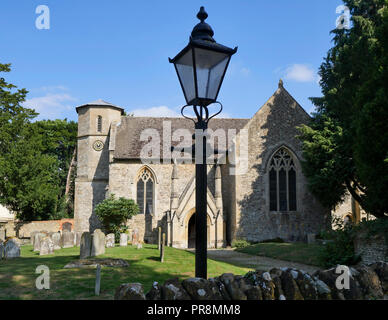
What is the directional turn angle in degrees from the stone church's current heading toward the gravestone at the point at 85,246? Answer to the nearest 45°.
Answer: approximately 45° to its right

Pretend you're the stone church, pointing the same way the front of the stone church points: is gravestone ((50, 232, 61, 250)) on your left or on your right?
on your right

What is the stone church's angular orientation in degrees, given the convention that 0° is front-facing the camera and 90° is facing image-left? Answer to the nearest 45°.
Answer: approximately 0°

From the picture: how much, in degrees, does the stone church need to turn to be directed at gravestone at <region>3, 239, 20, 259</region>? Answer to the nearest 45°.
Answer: approximately 45° to its right

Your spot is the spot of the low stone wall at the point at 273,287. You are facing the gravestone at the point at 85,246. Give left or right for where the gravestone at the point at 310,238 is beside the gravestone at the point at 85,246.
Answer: right

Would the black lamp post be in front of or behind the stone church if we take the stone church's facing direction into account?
in front

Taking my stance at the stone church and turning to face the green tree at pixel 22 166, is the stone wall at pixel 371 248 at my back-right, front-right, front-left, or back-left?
back-left

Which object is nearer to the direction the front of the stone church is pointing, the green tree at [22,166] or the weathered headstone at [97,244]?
the weathered headstone

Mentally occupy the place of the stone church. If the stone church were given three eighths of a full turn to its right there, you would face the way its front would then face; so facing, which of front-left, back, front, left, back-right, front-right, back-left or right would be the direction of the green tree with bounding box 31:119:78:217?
front

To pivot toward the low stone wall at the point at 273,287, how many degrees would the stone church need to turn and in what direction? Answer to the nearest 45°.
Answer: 0° — it already faces it

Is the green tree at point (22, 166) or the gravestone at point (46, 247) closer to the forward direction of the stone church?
the gravestone
